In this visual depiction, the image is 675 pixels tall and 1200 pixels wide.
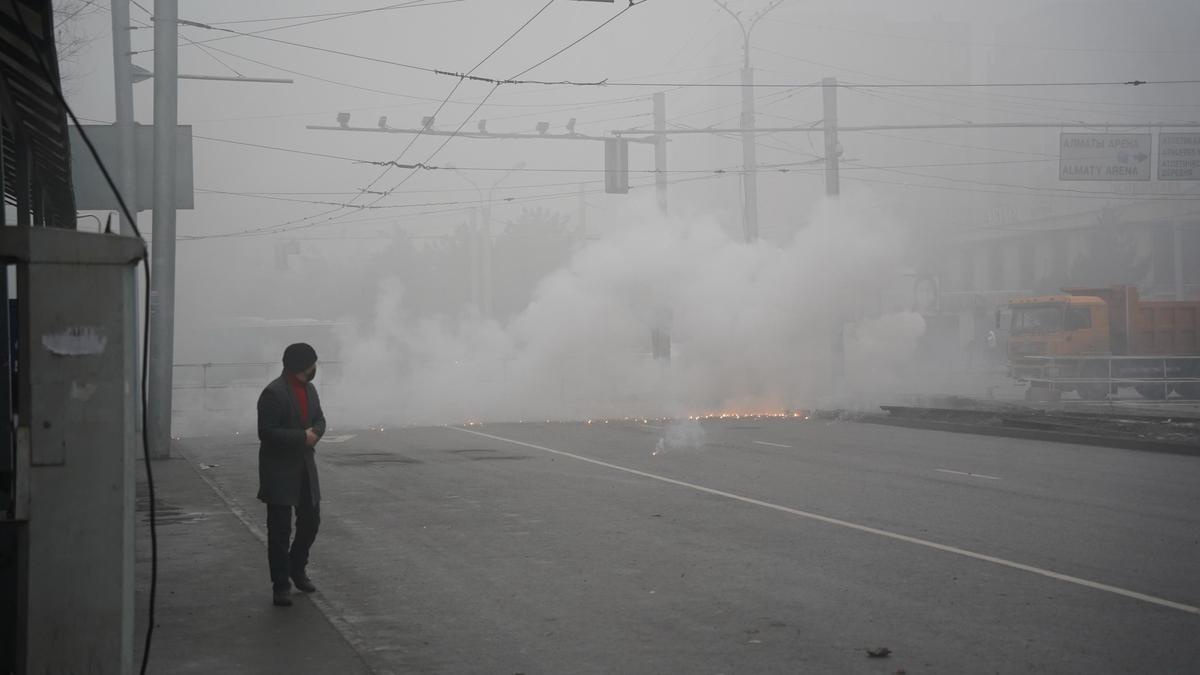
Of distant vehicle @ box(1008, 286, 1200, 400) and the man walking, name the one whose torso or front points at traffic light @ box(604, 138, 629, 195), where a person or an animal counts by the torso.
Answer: the distant vehicle

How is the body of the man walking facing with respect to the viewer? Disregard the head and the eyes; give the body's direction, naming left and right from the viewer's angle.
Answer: facing the viewer and to the right of the viewer

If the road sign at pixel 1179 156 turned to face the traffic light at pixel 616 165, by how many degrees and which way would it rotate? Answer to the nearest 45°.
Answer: approximately 45° to its right

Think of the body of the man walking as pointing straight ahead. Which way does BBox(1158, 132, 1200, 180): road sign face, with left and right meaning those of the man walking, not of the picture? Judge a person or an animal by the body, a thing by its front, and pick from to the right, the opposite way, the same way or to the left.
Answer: to the right

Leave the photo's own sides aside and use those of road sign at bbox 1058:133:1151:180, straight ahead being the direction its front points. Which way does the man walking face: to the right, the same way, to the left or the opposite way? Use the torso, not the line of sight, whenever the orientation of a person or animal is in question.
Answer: to the left

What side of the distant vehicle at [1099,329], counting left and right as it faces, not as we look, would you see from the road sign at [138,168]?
front

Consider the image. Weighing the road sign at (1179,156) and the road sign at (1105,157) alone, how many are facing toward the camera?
2

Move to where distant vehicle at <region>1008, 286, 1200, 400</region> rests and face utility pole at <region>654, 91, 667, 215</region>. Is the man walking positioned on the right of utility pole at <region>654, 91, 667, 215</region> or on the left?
left

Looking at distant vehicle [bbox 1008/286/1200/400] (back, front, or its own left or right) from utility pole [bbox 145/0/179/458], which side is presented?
front

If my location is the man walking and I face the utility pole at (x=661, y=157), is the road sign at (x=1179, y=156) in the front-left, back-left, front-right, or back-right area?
front-right

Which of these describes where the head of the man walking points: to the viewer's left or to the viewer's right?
to the viewer's right

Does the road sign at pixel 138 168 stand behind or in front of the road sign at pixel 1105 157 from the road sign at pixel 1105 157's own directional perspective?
in front

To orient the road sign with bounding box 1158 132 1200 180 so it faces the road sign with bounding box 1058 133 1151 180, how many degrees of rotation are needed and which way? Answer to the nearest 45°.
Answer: approximately 45° to its right

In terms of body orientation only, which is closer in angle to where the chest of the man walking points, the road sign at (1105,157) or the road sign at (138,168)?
the road sign at (1105,157)

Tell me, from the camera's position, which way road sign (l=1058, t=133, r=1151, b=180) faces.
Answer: facing the viewer

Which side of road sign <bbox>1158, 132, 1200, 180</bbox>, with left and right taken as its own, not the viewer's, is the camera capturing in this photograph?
front
